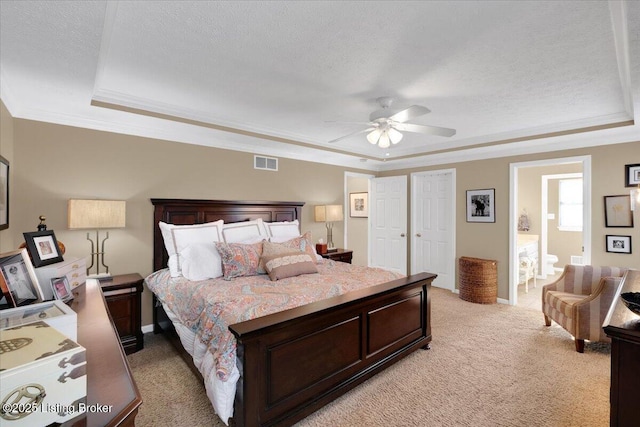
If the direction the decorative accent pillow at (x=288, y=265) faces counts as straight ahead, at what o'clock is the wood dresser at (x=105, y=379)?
The wood dresser is roughly at 2 o'clock from the decorative accent pillow.

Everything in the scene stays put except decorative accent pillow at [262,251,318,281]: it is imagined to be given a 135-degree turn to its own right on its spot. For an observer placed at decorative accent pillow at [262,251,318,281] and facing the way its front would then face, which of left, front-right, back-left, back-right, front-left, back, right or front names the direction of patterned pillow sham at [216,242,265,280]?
front

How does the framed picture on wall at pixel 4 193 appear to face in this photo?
to the viewer's right

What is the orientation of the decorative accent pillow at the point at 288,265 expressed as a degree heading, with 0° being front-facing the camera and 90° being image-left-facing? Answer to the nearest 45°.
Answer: approximately 315°

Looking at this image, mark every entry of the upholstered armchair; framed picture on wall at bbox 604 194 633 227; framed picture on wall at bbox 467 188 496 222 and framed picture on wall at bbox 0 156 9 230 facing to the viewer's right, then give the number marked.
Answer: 1

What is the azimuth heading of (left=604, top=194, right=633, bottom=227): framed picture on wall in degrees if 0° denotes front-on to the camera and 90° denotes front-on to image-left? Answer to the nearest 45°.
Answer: approximately 0°

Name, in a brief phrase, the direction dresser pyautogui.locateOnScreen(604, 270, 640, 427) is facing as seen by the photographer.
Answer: facing to the left of the viewer

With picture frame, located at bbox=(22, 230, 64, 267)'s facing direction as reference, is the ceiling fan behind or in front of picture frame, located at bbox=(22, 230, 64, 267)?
in front

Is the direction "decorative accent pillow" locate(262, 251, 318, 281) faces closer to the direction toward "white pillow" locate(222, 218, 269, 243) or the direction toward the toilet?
the toilet

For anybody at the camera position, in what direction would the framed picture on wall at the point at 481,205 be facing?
facing the viewer and to the left of the viewer

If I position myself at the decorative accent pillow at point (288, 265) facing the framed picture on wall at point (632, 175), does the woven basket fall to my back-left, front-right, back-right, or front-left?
front-left
